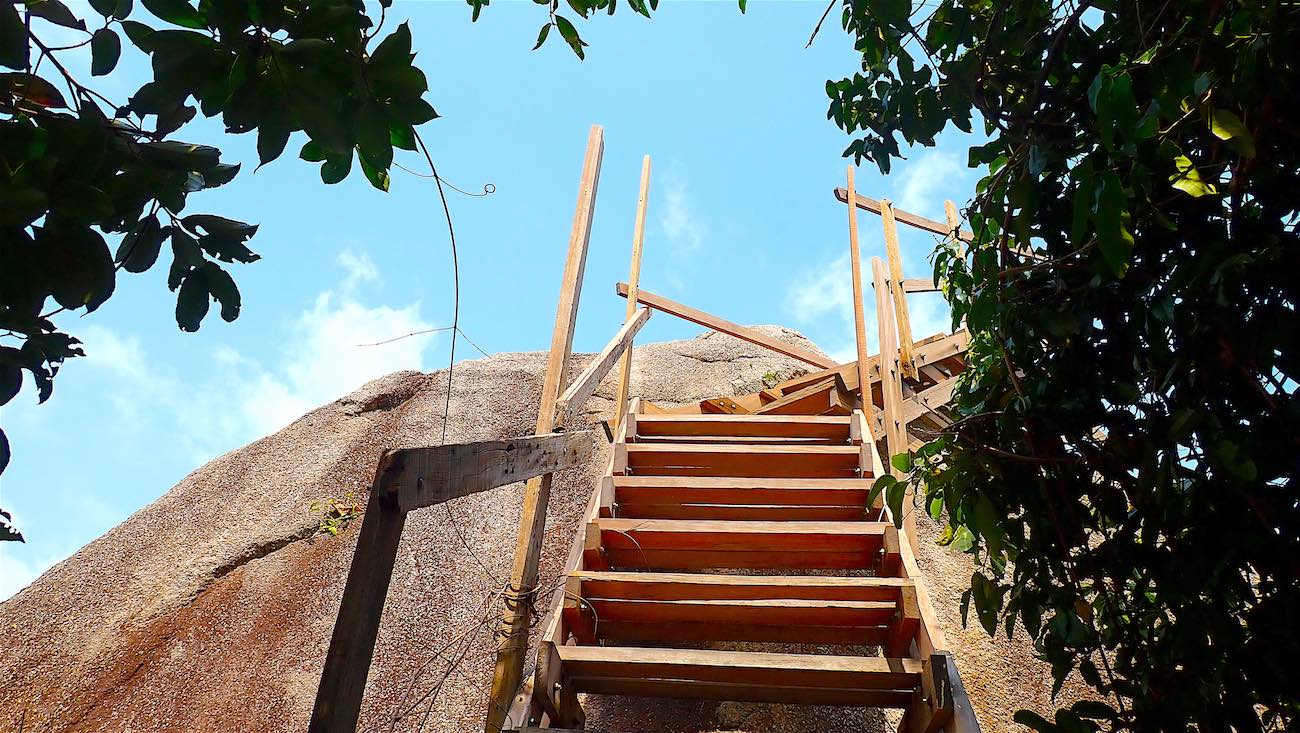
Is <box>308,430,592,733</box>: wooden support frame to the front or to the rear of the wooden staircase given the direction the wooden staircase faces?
to the front

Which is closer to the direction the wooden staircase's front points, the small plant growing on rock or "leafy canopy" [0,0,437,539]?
the leafy canopy

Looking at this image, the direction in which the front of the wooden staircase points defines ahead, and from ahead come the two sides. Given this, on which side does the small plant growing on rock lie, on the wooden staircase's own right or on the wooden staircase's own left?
on the wooden staircase's own right

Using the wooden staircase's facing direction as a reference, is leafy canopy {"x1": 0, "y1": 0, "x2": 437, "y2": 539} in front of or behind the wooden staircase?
in front

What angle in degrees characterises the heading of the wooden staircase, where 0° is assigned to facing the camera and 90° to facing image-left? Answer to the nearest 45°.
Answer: approximately 0°

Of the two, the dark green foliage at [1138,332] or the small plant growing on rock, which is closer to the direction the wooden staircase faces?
the dark green foliage
